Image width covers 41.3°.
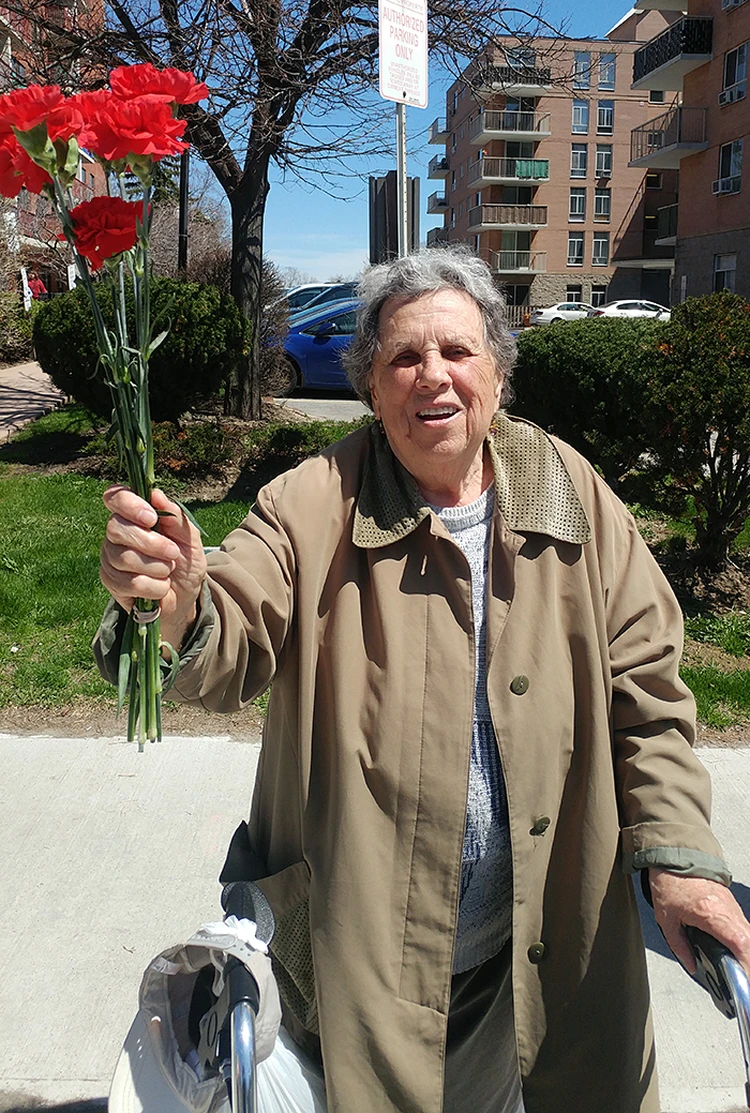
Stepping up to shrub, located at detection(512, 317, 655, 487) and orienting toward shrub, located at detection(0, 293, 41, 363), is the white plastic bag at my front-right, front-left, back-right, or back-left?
back-left

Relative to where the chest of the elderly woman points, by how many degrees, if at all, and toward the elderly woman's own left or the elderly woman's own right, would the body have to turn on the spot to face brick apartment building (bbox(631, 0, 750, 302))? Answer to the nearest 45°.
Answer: approximately 180°

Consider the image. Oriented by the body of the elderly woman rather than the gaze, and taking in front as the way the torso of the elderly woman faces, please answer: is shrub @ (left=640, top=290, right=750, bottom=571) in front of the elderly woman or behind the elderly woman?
behind

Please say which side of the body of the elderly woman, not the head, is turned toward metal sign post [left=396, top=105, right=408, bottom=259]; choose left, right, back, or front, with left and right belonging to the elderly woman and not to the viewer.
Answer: back

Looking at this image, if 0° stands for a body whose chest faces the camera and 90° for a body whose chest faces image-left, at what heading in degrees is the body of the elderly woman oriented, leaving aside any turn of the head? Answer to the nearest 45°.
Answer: approximately 0°

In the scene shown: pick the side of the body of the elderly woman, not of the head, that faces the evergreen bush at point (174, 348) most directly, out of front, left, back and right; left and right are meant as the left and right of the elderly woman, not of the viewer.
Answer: back

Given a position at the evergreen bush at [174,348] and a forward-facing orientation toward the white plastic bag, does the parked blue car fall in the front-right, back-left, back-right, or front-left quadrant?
back-left

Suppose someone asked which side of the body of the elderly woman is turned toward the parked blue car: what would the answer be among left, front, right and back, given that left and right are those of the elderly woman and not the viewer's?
back

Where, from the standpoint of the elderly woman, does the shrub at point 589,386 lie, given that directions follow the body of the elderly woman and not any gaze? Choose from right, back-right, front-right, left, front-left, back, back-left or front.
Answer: back

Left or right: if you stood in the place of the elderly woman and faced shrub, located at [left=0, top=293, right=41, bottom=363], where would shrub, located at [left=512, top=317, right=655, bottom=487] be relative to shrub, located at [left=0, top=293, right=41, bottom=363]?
right

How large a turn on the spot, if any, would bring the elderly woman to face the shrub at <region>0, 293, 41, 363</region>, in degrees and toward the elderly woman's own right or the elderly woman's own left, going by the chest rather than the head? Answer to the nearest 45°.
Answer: approximately 135° to the elderly woman's own right

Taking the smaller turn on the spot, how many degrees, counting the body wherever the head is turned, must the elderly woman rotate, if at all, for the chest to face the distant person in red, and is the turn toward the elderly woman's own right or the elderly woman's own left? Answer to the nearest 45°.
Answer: approximately 135° to the elderly woman's own right
